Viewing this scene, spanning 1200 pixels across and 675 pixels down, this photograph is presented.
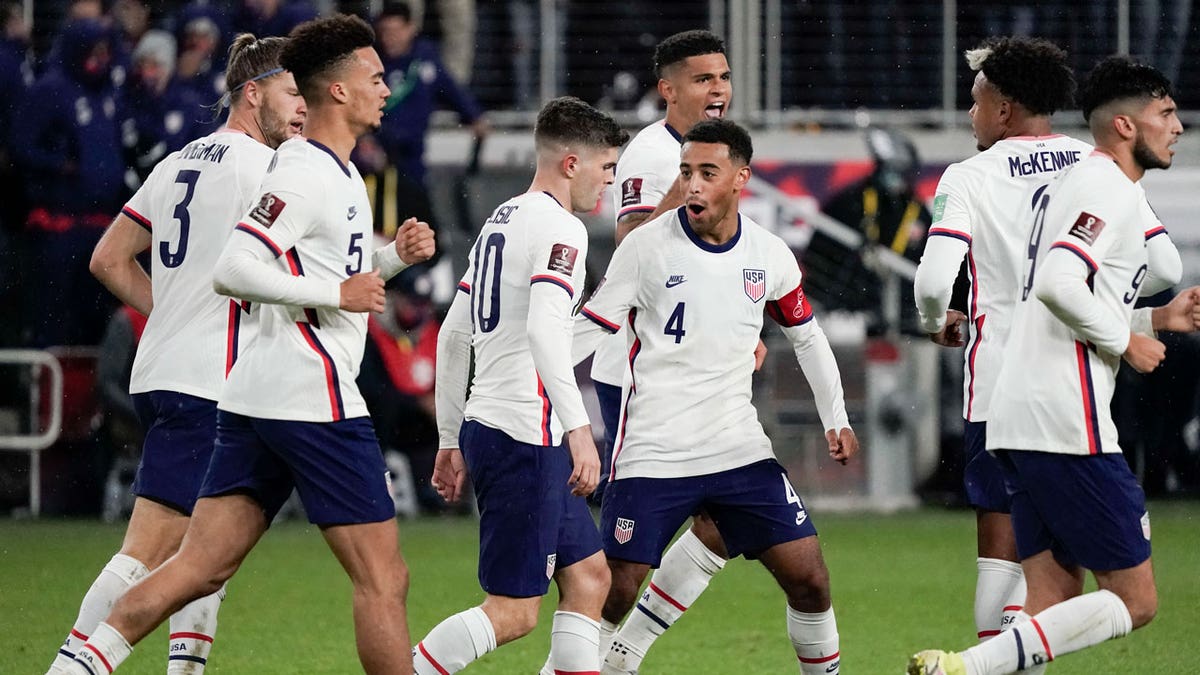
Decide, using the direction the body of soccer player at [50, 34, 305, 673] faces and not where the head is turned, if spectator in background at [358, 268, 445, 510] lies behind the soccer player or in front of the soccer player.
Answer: in front

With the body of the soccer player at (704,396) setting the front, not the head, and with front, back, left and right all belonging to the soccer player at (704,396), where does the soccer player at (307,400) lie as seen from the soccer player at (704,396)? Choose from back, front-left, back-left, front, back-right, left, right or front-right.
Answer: front-right

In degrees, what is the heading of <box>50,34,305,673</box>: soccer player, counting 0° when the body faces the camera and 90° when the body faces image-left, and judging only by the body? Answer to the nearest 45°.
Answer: approximately 225°

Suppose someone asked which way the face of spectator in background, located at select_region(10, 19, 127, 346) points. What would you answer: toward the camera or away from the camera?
toward the camera

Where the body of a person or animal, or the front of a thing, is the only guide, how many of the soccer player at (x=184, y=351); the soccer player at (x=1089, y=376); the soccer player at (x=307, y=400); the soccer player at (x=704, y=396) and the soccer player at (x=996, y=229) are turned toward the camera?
1

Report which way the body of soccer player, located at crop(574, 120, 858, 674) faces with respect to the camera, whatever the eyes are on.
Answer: toward the camera

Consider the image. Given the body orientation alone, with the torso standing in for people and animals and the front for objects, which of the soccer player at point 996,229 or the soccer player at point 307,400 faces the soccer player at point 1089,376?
the soccer player at point 307,400

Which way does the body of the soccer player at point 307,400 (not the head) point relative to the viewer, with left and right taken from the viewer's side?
facing to the right of the viewer

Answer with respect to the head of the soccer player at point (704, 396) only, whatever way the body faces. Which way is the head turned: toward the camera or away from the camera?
toward the camera
